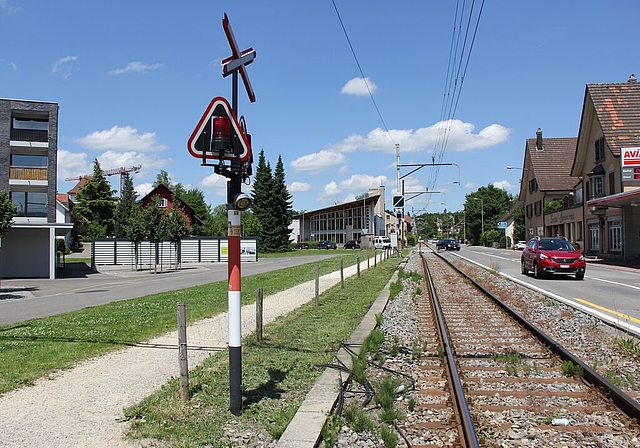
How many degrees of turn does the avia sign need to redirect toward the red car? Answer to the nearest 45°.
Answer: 0° — it already faces it

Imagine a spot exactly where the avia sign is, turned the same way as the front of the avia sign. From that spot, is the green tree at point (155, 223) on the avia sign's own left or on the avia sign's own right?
on the avia sign's own right

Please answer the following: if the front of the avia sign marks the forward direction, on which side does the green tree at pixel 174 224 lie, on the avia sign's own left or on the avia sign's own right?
on the avia sign's own right

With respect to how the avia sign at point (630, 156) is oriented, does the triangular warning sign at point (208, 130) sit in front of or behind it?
in front

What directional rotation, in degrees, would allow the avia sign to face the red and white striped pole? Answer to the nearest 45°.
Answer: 0° — it already faces it

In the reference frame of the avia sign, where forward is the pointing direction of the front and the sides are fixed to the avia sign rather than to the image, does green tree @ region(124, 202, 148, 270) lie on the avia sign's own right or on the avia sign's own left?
on the avia sign's own right

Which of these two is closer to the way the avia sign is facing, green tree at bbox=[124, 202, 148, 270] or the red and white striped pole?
the red and white striped pole

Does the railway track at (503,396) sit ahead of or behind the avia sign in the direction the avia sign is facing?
ahead

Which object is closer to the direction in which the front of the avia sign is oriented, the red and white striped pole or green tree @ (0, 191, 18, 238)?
the red and white striped pole

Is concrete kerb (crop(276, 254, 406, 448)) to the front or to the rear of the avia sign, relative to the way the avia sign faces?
to the front
